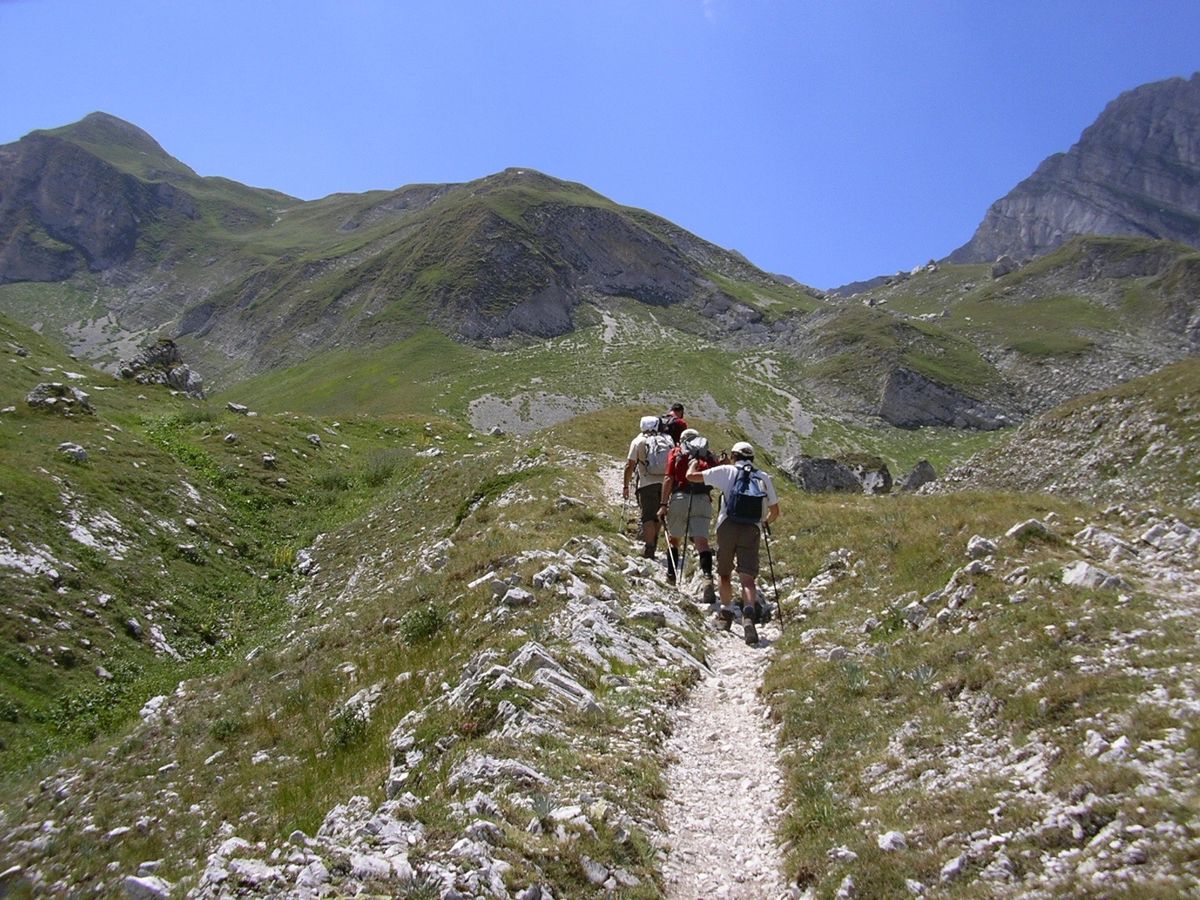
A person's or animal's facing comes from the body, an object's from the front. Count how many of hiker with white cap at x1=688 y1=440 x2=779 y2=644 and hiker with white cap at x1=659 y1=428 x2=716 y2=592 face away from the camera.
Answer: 2

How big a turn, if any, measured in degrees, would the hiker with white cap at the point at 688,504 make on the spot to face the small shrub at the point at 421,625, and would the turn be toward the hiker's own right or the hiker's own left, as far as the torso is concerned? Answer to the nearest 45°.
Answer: approximately 135° to the hiker's own left

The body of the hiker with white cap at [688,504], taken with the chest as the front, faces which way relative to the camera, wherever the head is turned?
away from the camera

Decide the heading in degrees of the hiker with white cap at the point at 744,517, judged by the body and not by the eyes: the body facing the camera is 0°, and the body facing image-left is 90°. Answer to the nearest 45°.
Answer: approximately 180°

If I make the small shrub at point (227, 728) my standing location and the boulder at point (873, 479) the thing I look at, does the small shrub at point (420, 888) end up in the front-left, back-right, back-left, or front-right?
back-right

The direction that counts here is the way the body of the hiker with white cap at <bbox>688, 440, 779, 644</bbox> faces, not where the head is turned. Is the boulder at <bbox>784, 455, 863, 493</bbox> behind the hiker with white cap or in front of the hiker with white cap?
in front

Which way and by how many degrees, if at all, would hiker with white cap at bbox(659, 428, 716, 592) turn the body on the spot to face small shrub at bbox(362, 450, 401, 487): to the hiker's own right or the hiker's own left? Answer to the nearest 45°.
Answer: approximately 45° to the hiker's own left

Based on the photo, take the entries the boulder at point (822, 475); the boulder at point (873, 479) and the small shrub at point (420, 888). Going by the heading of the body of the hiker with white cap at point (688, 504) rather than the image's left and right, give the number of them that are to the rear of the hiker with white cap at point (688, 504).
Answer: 1

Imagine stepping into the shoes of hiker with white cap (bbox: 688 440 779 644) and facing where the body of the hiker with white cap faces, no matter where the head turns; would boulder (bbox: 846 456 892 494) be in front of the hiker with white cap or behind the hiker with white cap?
in front

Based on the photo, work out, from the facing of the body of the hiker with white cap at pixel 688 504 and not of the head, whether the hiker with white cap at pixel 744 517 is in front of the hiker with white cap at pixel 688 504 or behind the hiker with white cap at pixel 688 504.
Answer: behind
